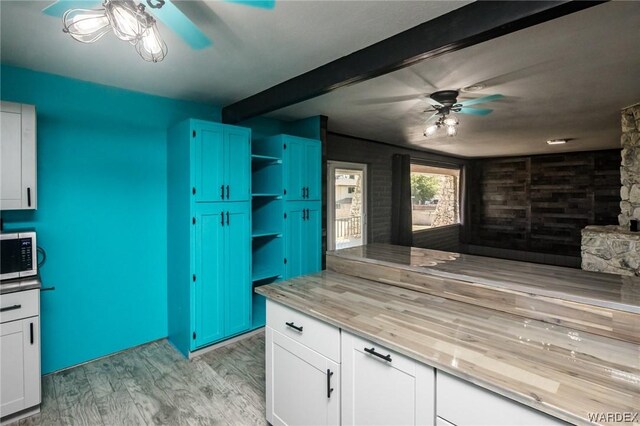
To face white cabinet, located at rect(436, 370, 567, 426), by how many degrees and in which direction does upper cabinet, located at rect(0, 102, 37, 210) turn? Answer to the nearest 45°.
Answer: approximately 45° to its left

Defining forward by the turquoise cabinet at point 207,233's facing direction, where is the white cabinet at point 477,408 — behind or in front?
in front

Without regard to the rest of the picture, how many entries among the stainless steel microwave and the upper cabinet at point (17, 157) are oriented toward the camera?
2

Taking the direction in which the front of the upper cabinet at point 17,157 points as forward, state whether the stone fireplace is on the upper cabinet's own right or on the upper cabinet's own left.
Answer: on the upper cabinet's own left

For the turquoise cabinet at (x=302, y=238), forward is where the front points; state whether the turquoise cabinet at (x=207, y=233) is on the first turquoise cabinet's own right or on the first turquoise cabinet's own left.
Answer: on the first turquoise cabinet's own right

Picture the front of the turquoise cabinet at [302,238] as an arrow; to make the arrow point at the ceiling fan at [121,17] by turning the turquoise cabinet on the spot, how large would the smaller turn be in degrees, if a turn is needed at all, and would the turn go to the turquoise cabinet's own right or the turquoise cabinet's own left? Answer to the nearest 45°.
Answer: approximately 45° to the turquoise cabinet's own right

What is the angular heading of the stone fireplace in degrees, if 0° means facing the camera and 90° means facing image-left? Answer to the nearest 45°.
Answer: approximately 45°

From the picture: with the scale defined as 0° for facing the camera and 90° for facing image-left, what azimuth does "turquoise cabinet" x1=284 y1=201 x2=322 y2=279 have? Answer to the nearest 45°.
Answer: approximately 315°

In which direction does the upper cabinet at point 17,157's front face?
toward the camera

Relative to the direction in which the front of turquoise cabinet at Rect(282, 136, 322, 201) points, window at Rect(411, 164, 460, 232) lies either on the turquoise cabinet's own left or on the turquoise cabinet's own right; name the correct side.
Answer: on the turquoise cabinet's own left

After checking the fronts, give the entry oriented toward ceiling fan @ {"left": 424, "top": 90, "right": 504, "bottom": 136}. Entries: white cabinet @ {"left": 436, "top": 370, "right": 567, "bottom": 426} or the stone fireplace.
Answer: the stone fireplace

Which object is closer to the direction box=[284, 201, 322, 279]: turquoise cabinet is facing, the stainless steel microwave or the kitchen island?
the kitchen island

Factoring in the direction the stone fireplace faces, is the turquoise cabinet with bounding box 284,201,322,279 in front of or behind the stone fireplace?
in front

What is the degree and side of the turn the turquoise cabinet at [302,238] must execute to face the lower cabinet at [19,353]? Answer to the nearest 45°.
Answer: approximately 90° to its right
